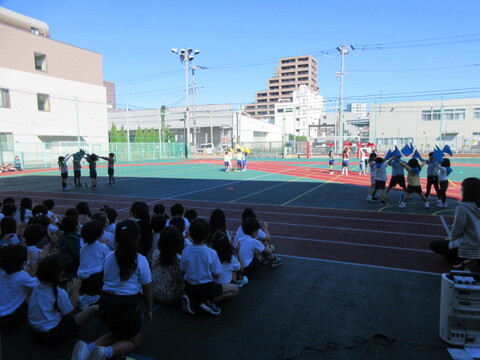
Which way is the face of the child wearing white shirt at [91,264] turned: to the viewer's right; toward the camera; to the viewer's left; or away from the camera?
away from the camera

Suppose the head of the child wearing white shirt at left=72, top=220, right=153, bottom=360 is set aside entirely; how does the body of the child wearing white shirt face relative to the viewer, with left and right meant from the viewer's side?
facing away from the viewer and to the right of the viewer

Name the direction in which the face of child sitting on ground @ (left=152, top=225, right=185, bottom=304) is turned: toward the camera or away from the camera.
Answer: away from the camera

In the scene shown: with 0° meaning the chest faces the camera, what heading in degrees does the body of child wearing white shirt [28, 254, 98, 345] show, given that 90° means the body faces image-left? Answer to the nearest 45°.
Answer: approximately 225°

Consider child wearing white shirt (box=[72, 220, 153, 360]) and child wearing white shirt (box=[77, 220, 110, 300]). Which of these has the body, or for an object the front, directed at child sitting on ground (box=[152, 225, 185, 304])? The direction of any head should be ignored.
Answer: child wearing white shirt (box=[72, 220, 153, 360])

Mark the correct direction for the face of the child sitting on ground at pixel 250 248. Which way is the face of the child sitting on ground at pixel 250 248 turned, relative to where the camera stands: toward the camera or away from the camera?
away from the camera

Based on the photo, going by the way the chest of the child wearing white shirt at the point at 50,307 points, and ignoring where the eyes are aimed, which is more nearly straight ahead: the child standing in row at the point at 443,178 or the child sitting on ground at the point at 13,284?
the child standing in row

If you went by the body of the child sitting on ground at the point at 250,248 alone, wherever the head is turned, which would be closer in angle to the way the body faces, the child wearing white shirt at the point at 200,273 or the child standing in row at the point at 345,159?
the child standing in row

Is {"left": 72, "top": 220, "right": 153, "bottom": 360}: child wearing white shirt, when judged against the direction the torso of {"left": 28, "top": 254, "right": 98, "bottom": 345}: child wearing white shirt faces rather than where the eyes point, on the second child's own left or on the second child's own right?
on the second child's own right

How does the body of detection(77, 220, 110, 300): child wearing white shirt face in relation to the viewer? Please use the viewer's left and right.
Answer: facing away from the viewer

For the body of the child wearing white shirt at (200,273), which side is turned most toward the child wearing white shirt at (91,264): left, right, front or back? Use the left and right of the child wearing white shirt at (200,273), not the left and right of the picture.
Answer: left

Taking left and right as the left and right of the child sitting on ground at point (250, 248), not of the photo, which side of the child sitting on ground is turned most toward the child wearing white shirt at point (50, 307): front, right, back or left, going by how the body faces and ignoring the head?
back

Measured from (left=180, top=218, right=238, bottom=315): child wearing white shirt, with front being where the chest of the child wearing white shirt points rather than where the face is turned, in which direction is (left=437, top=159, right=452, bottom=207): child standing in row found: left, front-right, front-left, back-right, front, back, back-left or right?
front-right

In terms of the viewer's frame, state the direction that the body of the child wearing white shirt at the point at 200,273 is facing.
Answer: away from the camera

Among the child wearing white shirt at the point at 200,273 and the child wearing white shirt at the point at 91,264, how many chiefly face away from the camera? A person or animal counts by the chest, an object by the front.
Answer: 2
